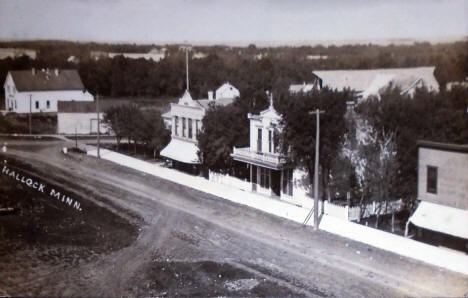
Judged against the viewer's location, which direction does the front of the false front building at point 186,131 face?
facing the viewer and to the left of the viewer

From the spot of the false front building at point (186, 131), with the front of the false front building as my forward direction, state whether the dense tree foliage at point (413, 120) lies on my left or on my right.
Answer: on my left

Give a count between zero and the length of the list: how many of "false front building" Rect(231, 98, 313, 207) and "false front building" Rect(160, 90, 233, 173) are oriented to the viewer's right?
0

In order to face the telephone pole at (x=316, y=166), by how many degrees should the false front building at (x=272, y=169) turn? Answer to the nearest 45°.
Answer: approximately 90° to its left

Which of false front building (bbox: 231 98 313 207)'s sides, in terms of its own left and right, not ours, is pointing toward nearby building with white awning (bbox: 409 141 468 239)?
left
